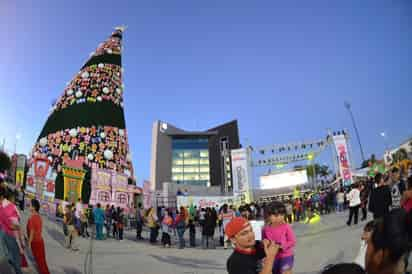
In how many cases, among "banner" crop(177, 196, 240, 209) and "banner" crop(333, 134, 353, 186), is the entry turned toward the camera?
2

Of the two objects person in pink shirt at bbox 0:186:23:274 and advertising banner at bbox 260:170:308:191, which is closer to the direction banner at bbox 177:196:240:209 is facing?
the person in pink shirt

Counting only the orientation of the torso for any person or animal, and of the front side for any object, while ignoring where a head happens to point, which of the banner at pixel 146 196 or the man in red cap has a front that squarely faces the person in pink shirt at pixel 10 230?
the banner

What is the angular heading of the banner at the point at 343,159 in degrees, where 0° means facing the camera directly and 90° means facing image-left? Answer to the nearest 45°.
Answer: approximately 0°

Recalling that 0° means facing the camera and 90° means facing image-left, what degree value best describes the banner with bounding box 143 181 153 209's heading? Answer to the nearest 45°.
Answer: approximately 0°

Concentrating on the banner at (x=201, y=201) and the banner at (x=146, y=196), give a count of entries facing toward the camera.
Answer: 2

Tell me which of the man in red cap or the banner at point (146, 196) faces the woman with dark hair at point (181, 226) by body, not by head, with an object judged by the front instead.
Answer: the banner

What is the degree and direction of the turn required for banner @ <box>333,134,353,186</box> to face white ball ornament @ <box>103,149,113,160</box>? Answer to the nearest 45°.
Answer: approximately 45° to its right

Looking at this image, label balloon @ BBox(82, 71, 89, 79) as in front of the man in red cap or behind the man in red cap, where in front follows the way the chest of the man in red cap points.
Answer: behind
